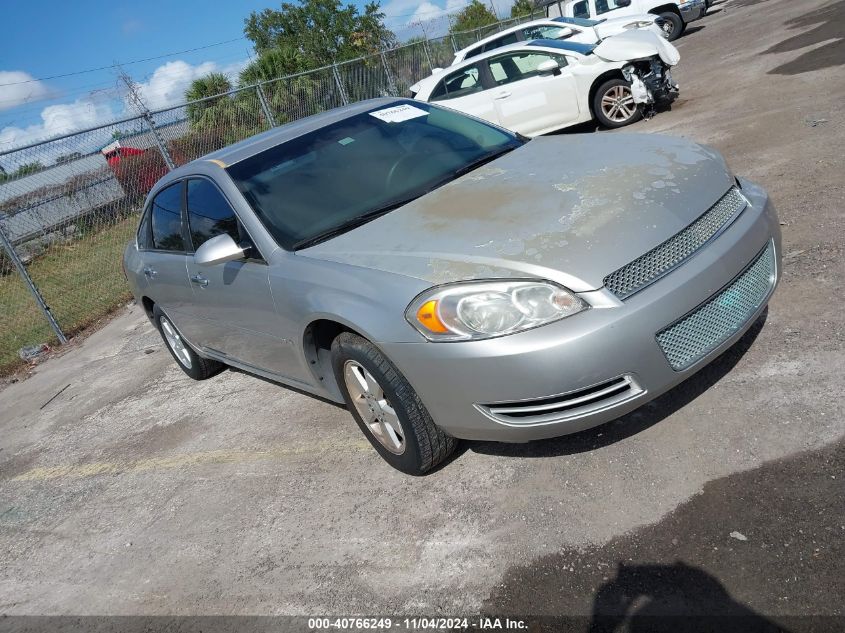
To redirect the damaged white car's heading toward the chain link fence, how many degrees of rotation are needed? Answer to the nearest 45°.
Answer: approximately 180°

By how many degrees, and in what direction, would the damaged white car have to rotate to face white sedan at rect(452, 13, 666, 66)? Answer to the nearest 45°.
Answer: approximately 90° to its left

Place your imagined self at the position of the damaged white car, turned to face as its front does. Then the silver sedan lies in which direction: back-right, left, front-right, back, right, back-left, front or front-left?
right

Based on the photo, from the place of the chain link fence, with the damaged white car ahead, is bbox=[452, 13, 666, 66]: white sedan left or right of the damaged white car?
left

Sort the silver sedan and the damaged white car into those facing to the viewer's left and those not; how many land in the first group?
0

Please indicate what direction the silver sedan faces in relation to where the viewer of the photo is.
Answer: facing the viewer and to the right of the viewer

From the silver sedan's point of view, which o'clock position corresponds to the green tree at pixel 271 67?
The green tree is roughly at 7 o'clock from the silver sedan.

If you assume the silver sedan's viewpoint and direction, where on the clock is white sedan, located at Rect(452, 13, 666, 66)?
The white sedan is roughly at 8 o'clock from the silver sedan.

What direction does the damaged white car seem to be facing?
to the viewer's right

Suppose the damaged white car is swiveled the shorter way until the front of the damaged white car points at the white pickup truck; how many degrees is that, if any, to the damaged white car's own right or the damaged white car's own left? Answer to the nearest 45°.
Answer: approximately 90° to the damaged white car's own left

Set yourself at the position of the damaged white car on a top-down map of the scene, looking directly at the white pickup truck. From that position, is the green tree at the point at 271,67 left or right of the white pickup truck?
left
